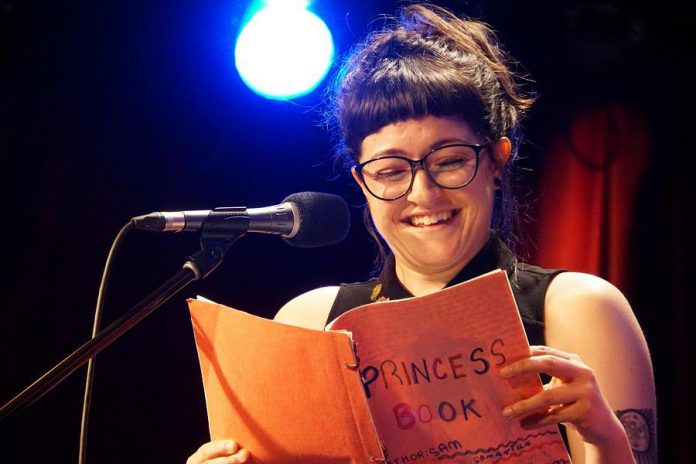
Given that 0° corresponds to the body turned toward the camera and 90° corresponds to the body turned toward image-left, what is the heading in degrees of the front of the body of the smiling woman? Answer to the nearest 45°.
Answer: approximately 45°

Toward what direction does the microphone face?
to the viewer's right

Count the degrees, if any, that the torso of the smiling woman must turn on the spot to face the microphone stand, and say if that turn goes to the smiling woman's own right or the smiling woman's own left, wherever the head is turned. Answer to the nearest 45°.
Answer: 0° — they already face it

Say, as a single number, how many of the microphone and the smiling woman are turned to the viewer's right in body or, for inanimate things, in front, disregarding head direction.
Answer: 1
